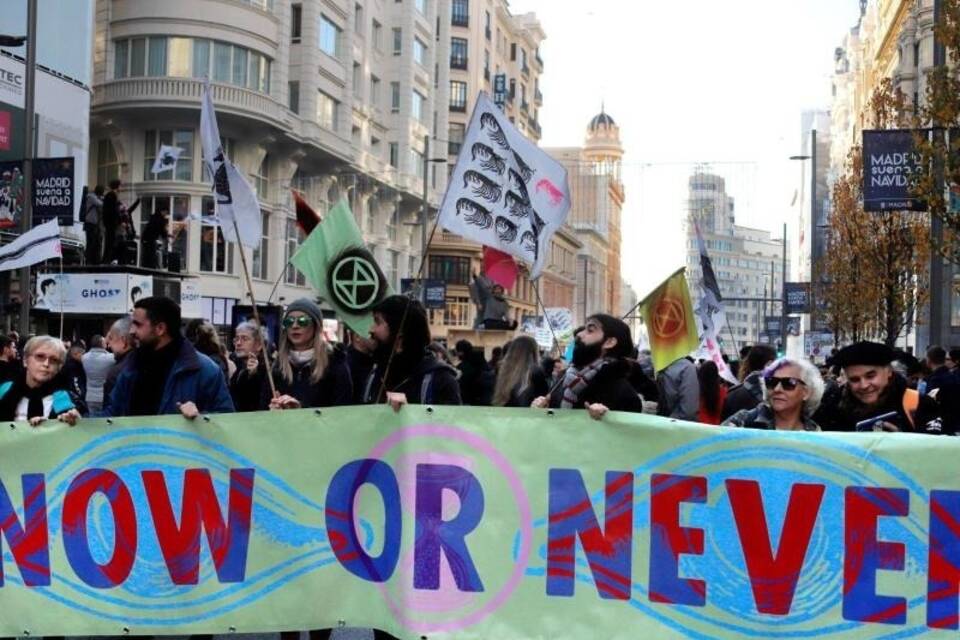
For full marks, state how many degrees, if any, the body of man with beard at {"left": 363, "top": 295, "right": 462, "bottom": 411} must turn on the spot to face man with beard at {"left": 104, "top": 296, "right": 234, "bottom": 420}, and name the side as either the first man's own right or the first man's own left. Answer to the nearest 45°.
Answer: approximately 45° to the first man's own right

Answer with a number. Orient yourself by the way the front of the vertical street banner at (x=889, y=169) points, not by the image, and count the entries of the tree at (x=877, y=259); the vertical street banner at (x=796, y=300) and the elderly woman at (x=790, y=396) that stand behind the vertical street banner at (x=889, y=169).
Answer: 2

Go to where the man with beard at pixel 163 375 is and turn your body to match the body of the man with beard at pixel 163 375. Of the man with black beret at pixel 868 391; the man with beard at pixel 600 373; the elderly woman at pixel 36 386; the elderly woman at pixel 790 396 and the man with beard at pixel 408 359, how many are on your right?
1

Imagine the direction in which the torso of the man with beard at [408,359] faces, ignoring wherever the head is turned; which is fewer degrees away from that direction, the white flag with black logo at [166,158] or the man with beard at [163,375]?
the man with beard

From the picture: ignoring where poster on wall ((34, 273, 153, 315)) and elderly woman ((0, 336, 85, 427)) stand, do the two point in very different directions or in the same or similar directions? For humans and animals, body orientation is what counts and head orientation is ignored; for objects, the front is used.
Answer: same or similar directions

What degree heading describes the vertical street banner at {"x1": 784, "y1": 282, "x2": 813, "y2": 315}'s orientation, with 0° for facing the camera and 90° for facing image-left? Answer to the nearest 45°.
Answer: approximately 0°

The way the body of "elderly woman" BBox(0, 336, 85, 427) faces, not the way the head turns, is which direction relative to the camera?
toward the camera

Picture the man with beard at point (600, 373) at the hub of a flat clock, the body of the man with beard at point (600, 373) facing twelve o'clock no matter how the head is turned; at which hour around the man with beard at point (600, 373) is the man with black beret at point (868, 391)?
the man with black beret at point (868, 391) is roughly at 8 o'clock from the man with beard at point (600, 373).

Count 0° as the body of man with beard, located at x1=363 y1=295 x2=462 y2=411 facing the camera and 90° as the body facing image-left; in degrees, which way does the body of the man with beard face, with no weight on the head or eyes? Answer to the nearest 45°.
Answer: approximately 45°

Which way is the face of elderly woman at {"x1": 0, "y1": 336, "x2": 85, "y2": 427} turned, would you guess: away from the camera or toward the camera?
toward the camera

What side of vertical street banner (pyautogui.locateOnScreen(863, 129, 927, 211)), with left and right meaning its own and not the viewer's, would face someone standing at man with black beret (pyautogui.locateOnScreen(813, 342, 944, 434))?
front

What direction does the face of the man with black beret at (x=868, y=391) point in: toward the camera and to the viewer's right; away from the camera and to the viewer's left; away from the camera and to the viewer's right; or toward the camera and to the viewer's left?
toward the camera and to the viewer's left

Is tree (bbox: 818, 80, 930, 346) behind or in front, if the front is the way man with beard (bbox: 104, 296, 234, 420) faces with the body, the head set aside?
behind

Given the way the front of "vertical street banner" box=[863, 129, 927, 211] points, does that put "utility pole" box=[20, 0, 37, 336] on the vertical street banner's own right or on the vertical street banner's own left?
on the vertical street banner's own right

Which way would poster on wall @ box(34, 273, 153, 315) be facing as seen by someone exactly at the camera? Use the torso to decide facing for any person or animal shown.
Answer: facing the viewer

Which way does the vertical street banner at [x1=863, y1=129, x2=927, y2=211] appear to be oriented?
toward the camera

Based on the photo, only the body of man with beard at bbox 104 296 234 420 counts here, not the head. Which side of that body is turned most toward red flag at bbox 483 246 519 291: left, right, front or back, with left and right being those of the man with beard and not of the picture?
back

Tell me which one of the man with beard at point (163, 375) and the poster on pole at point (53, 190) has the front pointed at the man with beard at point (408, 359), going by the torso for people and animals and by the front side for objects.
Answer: the poster on pole
